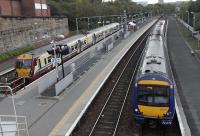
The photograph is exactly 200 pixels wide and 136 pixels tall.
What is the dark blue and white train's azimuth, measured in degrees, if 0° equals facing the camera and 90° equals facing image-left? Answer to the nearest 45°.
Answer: approximately 0°
